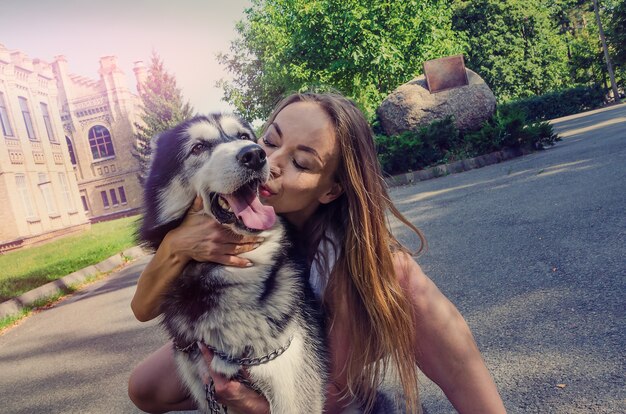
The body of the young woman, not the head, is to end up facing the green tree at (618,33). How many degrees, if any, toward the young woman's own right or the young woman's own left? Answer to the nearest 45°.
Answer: approximately 180°

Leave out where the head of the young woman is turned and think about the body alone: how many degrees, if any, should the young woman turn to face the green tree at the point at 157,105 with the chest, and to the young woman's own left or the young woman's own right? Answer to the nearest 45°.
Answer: approximately 135° to the young woman's own right

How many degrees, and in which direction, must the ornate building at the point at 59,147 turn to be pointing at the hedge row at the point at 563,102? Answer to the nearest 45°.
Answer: approximately 45° to its left

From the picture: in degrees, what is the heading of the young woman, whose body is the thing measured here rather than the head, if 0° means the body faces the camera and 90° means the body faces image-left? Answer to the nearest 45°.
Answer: approximately 45°

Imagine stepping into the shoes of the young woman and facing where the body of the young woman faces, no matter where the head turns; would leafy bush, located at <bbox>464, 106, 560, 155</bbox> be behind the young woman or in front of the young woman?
behind

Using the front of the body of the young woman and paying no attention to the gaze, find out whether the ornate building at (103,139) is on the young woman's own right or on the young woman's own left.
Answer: on the young woman's own right

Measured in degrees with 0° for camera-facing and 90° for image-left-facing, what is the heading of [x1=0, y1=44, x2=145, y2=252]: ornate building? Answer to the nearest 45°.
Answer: approximately 315°

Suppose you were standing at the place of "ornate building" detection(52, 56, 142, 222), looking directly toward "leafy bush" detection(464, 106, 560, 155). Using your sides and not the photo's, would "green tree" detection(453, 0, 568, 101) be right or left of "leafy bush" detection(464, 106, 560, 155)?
left

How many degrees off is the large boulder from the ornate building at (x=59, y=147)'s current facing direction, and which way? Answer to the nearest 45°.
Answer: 0° — it already faces it

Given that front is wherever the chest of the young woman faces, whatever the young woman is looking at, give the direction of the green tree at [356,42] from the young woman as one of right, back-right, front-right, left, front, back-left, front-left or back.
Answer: back-right

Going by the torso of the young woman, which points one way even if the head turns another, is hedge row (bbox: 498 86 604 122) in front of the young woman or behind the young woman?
behind
